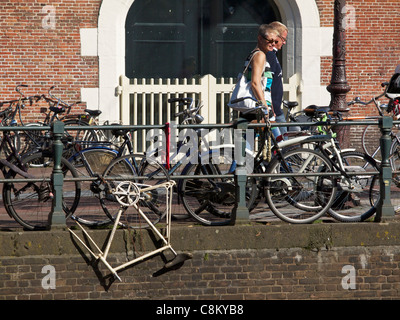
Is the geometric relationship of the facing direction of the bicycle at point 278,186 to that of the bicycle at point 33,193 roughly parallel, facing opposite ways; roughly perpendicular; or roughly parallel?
roughly parallel, facing opposite ways

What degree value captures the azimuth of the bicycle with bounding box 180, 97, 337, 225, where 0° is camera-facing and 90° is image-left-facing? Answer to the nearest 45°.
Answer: approximately 270°

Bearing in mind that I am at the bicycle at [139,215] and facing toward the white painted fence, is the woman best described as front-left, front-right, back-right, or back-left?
front-right

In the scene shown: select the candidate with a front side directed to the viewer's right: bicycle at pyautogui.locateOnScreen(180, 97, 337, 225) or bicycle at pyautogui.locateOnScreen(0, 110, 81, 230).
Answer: bicycle at pyautogui.locateOnScreen(180, 97, 337, 225)

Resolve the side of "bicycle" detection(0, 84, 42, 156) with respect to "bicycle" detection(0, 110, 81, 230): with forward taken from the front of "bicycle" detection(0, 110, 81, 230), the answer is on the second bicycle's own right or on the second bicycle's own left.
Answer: on the second bicycle's own right

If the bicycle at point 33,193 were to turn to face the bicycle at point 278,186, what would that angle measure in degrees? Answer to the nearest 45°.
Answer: approximately 180°

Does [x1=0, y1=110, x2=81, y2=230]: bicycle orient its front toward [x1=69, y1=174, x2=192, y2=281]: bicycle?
no

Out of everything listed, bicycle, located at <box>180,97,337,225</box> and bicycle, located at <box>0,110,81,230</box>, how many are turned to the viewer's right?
1

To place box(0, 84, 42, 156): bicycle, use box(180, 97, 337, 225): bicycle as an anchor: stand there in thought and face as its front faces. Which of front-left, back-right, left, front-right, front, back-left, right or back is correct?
back-left

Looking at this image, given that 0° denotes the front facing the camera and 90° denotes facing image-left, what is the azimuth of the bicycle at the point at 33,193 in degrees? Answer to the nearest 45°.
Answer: approximately 90°

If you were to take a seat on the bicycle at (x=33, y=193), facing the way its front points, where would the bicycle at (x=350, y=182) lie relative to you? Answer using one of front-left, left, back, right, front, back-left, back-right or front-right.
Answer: back
